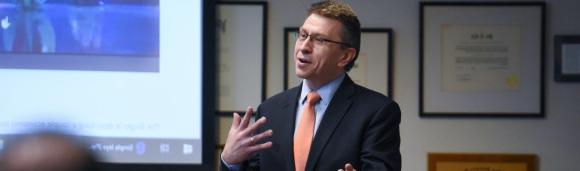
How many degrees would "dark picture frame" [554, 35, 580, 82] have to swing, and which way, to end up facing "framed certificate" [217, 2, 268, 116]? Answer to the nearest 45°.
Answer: approximately 90° to its right

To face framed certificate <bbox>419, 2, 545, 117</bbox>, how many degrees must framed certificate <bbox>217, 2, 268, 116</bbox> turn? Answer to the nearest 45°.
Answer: approximately 90° to its left

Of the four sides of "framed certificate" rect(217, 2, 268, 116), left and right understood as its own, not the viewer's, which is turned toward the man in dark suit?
front

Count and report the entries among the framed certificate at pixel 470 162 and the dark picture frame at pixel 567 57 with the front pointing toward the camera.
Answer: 2

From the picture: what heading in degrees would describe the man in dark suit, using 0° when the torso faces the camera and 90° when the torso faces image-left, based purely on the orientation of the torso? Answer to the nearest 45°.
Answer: approximately 45°

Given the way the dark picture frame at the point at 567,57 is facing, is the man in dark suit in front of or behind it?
in front

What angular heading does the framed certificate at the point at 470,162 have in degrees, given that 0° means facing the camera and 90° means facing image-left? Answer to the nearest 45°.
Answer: approximately 0°

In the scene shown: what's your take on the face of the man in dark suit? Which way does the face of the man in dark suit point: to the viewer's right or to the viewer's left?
to the viewer's left

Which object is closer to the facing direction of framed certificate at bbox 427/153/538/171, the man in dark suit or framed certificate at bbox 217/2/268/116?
the man in dark suit
